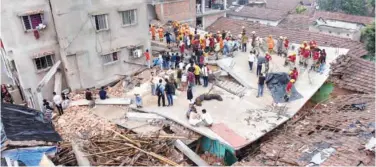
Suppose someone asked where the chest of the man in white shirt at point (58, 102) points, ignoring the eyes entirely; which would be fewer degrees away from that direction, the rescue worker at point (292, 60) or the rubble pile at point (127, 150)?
the rescue worker

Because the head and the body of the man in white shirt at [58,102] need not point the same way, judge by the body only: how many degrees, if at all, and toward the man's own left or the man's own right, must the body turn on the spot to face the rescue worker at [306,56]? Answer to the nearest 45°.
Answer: approximately 45° to the man's own right

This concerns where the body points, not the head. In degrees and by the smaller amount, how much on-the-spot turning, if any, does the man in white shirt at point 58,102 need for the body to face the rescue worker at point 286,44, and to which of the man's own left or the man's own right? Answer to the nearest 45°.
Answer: approximately 45° to the man's own right

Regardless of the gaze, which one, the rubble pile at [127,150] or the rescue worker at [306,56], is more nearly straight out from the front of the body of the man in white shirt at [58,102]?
the rescue worker

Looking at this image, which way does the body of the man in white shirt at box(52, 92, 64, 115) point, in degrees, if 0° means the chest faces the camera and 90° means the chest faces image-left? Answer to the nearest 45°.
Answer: approximately 225°

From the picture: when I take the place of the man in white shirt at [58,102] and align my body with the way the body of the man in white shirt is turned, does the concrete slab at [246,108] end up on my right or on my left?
on my right

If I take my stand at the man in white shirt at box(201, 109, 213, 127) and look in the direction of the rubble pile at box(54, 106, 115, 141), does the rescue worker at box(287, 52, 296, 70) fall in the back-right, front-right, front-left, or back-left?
back-right
